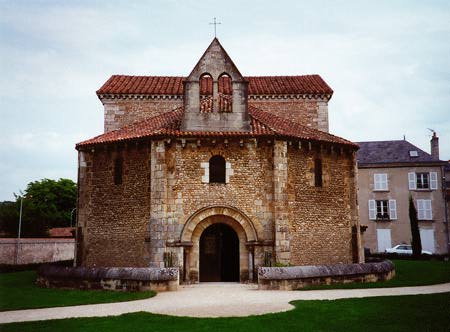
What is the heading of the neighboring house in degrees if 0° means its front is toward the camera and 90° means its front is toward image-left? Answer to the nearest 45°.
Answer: approximately 0°

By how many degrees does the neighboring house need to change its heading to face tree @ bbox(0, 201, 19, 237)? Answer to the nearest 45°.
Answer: approximately 90° to its right

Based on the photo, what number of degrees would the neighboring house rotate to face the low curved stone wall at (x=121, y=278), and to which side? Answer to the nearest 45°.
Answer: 0° — it already faces it

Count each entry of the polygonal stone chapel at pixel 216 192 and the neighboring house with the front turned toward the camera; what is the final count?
2

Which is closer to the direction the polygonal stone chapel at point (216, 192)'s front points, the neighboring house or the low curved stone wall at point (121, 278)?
the low curved stone wall

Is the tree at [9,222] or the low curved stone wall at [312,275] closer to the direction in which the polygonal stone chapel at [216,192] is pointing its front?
the low curved stone wall

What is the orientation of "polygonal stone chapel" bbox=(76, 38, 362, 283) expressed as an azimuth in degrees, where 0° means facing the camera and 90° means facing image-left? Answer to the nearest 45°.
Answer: approximately 0°

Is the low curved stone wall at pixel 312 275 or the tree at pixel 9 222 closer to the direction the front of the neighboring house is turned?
the low curved stone wall

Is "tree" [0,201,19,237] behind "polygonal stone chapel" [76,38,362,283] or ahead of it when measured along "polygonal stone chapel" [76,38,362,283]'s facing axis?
behind

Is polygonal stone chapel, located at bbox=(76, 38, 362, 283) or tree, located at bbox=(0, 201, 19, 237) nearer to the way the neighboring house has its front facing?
the polygonal stone chapel
